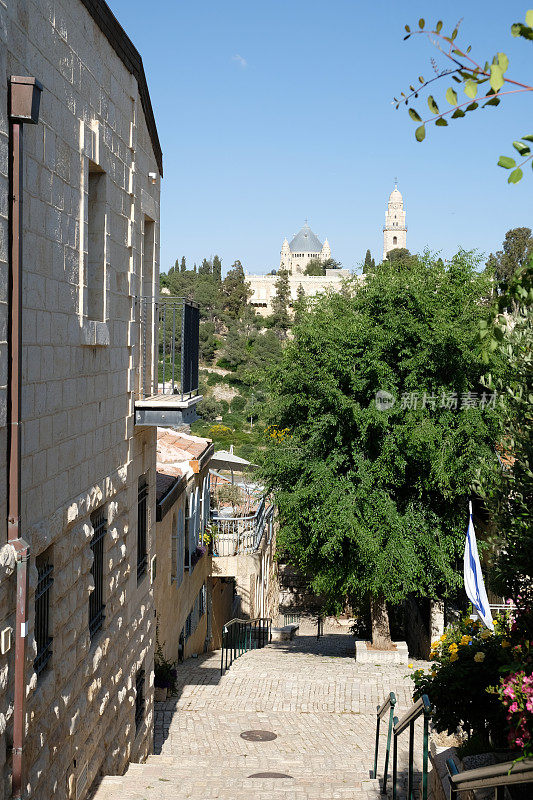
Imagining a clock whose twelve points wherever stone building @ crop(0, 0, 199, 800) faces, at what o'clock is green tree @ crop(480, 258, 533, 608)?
The green tree is roughly at 1 o'clock from the stone building.

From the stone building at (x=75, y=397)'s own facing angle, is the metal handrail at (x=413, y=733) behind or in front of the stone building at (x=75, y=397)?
in front

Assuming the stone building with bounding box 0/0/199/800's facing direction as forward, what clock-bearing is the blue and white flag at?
The blue and white flag is roughly at 11 o'clock from the stone building.

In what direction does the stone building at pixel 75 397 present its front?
to the viewer's right

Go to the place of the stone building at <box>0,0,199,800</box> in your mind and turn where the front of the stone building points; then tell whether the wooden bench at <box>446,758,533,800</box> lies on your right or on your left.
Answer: on your right

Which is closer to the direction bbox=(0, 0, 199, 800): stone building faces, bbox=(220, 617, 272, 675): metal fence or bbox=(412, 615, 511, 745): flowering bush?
the flowering bush

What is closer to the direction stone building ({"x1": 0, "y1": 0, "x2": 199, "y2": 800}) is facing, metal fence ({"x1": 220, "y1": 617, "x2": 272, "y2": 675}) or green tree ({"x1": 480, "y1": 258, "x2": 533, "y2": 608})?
the green tree

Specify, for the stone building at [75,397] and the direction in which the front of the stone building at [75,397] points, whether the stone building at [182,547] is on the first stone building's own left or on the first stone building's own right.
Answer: on the first stone building's own left

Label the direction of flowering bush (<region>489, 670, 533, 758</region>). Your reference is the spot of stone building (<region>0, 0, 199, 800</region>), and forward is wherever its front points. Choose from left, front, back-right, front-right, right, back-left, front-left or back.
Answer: front-right
